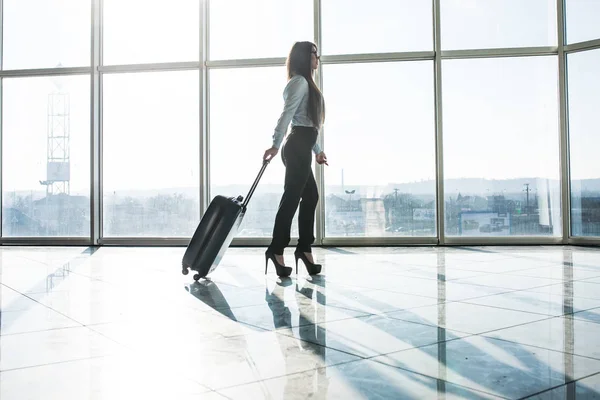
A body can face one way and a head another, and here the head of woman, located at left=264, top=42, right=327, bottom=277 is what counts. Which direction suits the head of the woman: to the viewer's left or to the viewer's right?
to the viewer's right

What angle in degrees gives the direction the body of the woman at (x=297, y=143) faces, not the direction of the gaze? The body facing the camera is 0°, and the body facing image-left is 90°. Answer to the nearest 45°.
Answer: approximately 270°

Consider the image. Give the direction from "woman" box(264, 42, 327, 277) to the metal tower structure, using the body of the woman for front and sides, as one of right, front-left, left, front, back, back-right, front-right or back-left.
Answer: back-left
